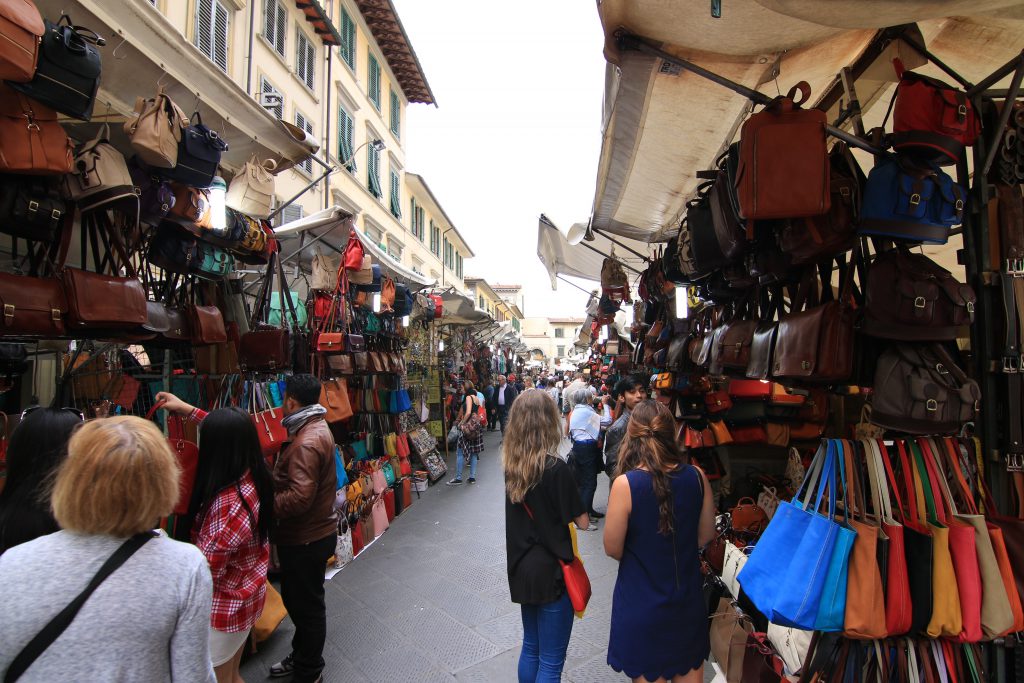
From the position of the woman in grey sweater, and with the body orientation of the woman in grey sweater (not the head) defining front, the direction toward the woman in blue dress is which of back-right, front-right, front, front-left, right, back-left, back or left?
right

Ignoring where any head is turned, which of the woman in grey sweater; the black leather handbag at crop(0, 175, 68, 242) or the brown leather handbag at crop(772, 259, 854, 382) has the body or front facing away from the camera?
the woman in grey sweater

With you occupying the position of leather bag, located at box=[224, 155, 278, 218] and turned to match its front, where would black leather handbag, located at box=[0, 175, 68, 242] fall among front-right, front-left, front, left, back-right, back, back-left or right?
right

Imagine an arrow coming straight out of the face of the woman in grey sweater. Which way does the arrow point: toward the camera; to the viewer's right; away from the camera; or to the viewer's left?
away from the camera

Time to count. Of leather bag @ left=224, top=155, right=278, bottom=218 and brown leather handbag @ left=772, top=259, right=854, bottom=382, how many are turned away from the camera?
0

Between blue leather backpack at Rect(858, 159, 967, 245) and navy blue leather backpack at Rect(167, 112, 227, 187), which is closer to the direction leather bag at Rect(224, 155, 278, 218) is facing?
the blue leather backpack

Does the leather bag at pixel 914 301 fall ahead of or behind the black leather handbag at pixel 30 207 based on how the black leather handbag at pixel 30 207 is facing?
ahead

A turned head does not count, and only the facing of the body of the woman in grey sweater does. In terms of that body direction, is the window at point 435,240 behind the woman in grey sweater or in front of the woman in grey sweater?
in front

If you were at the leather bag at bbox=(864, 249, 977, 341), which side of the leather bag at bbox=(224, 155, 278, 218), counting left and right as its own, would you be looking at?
front

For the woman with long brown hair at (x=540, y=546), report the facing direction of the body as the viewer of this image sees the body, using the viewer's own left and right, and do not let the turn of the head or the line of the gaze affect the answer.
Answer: facing away from the viewer and to the right of the viewer

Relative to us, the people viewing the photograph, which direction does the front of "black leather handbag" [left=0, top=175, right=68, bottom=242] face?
facing the viewer and to the right of the viewer

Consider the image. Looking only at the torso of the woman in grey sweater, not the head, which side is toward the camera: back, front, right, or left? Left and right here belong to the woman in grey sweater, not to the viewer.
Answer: back

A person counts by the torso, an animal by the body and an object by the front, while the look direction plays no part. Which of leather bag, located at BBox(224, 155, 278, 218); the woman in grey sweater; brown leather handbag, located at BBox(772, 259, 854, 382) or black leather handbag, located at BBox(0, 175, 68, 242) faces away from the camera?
the woman in grey sweater

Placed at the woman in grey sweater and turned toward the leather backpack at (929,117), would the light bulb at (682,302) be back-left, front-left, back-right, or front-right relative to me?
front-left

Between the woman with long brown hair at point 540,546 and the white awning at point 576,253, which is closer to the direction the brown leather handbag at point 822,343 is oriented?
the woman with long brown hair

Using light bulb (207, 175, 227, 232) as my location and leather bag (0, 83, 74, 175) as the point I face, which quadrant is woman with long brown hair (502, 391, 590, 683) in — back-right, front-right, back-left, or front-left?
front-left

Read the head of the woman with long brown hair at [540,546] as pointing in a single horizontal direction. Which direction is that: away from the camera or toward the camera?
away from the camera

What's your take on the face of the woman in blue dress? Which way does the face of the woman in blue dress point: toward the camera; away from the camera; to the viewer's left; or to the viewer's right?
away from the camera
